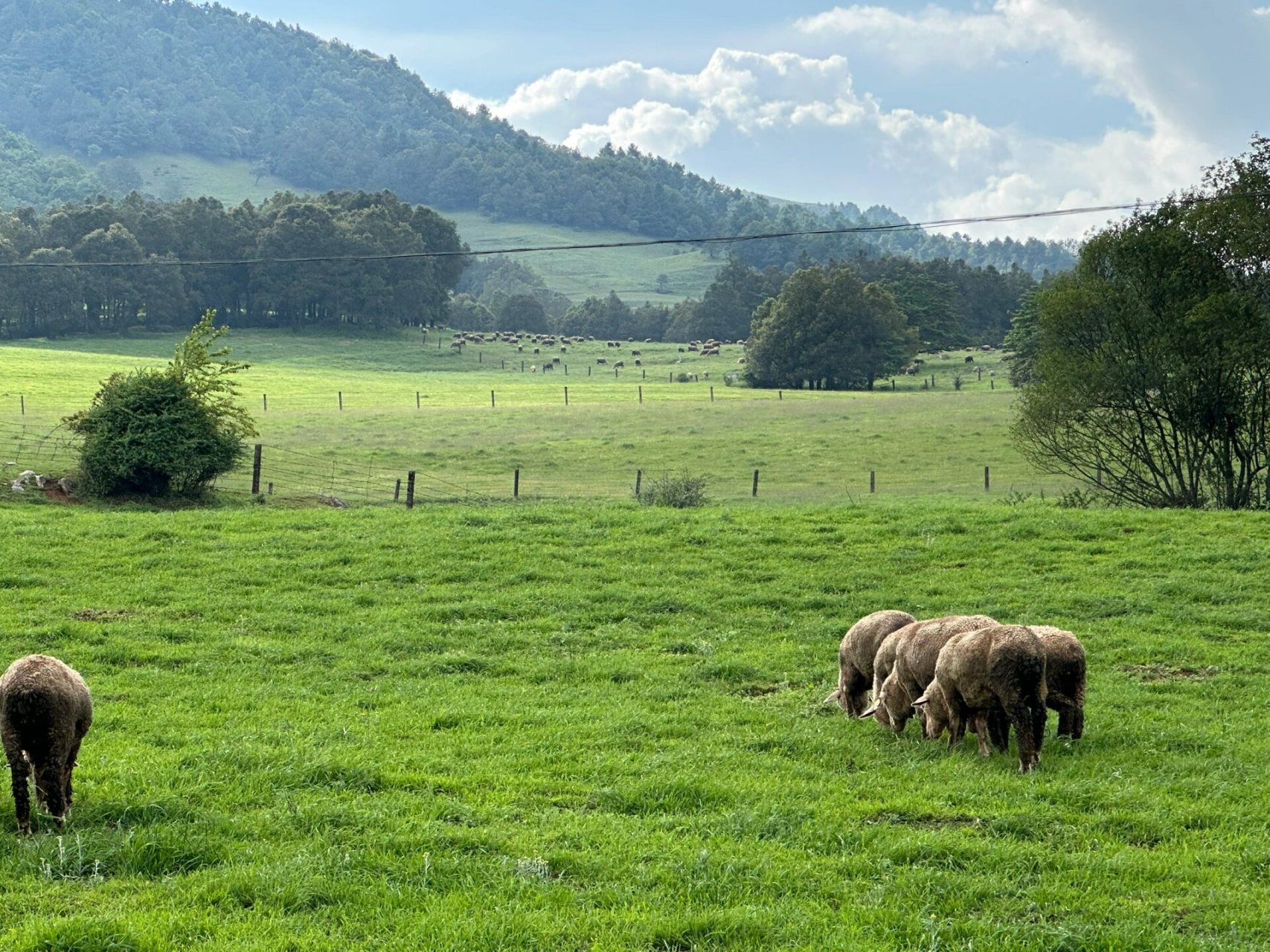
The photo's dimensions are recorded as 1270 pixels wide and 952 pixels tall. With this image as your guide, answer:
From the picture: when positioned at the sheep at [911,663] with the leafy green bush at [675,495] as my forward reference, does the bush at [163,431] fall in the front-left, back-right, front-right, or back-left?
front-left

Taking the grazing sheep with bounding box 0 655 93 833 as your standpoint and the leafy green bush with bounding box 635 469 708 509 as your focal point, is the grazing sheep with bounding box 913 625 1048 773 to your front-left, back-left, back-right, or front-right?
front-right
